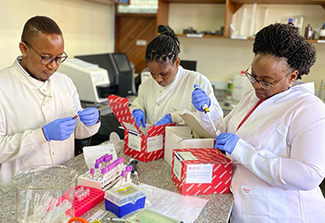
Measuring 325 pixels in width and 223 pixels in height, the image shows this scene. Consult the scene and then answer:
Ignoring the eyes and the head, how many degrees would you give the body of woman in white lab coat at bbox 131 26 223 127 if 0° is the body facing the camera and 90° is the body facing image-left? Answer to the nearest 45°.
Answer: approximately 45°

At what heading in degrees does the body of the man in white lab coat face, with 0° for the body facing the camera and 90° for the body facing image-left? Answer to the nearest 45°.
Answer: approximately 315°

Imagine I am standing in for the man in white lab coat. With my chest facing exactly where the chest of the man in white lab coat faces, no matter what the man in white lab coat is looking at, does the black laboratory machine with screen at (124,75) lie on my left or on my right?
on my left

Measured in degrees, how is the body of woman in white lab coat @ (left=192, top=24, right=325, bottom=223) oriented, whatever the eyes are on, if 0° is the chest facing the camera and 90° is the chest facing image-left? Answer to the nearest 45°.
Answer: approximately 45°

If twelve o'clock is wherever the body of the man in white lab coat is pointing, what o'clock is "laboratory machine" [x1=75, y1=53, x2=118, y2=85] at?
The laboratory machine is roughly at 8 o'clock from the man in white lab coat.

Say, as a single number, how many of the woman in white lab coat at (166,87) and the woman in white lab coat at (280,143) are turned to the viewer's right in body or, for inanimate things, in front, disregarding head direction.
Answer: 0

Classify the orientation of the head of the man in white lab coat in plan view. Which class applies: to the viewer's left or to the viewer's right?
to the viewer's right
